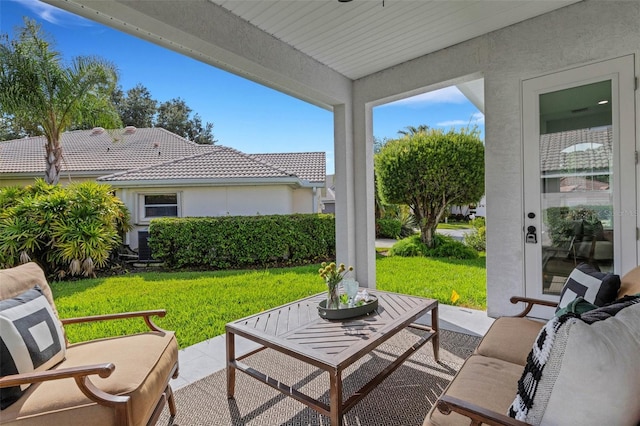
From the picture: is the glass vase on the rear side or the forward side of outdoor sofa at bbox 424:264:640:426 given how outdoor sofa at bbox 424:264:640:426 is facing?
on the forward side

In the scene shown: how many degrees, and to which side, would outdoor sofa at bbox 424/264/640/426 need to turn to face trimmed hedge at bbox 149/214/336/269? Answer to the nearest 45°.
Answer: approximately 45° to its right

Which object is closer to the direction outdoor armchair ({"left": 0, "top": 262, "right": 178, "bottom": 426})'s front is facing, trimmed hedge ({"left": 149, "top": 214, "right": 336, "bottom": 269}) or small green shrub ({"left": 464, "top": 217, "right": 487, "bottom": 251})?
the small green shrub

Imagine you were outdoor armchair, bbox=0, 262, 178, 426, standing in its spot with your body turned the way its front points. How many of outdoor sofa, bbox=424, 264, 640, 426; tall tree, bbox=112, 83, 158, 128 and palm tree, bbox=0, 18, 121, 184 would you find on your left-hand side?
2

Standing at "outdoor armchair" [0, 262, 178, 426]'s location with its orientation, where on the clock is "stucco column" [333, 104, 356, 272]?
The stucco column is roughly at 11 o'clock from the outdoor armchair.

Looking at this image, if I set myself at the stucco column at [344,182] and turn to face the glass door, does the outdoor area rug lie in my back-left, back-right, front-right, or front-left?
front-right

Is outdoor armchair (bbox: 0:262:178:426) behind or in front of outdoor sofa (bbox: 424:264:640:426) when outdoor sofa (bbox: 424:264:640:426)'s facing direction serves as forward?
in front

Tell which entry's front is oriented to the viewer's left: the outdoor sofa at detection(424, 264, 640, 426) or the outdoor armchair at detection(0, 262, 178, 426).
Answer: the outdoor sofa at detection(424, 264, 640, 426)

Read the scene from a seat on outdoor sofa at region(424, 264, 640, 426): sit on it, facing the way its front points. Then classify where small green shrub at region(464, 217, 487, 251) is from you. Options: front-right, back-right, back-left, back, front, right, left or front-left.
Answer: right

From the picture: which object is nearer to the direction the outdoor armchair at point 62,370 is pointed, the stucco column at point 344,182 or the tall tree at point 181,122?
the stucco column

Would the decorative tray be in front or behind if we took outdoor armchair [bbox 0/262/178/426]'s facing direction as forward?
in front

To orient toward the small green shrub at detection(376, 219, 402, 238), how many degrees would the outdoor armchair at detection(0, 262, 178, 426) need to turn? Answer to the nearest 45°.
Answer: approximately 45° to its left

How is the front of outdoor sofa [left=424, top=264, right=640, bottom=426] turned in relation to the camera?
facing to the left of the viewer

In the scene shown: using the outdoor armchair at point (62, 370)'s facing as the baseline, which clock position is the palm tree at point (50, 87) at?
The palm tree is roughly at 9 o'clock from the outdoor armchair.

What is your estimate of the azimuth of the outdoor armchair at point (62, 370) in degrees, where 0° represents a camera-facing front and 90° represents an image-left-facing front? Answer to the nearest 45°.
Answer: approximately 270°

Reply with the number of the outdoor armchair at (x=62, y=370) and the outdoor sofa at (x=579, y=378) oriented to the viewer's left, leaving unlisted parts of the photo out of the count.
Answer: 1

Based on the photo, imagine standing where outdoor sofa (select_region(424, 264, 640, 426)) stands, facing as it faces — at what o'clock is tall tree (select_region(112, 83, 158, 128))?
The tall tree is roughly at 1 o'clock from the outdoor sofa.
